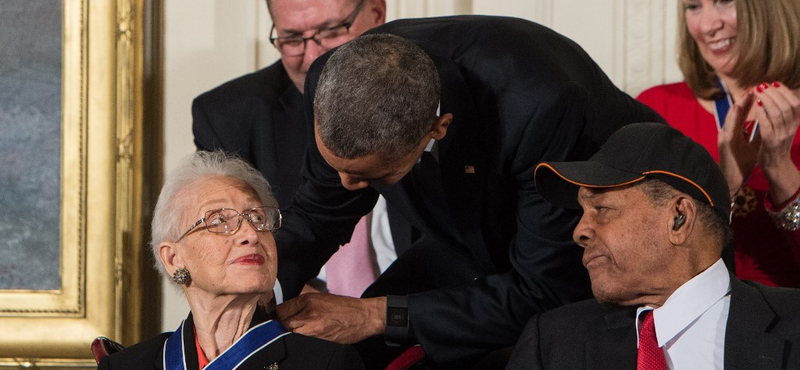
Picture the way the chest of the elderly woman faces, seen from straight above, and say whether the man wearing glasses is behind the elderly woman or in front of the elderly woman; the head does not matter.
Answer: behind

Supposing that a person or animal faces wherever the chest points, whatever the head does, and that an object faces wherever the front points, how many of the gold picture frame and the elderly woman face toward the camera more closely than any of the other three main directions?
2

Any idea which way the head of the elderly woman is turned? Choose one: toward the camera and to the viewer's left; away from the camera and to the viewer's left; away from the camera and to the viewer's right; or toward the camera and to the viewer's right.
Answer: toward the camera and to the viewer's right

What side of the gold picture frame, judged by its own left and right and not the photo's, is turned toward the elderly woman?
front

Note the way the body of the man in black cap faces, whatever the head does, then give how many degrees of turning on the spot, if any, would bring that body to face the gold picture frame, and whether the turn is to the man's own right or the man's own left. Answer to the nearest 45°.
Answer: approximately 90° to the man's own right

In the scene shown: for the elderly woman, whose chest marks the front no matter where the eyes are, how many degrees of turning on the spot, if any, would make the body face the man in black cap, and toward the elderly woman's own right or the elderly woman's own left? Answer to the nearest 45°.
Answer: approximately 90° to the elderly woman's own left

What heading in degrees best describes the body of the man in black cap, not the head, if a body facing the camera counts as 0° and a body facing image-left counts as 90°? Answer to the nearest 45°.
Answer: approximately 45°

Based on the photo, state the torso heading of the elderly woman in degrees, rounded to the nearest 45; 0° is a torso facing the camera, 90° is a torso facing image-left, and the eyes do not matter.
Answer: approximately 0°
